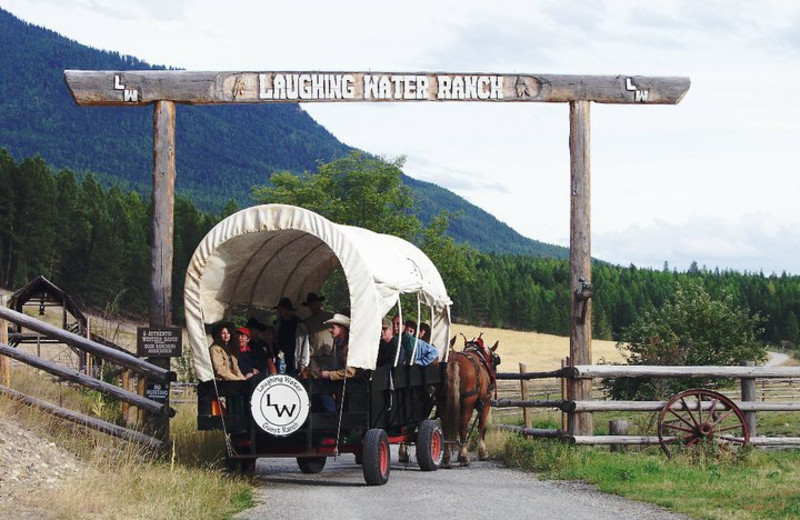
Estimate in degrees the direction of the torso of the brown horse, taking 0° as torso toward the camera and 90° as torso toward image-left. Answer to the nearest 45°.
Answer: approximately 225°

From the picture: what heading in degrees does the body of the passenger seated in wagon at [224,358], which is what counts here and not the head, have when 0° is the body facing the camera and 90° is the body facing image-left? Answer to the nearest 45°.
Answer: approximately 315°

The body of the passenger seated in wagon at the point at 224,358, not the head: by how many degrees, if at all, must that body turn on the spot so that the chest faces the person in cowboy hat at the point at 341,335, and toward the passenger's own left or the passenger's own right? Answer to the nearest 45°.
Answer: approximately 45° to the passenger's own left

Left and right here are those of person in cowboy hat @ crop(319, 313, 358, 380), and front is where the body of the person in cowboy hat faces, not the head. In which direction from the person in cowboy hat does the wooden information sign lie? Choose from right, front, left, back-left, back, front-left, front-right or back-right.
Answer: front-right
